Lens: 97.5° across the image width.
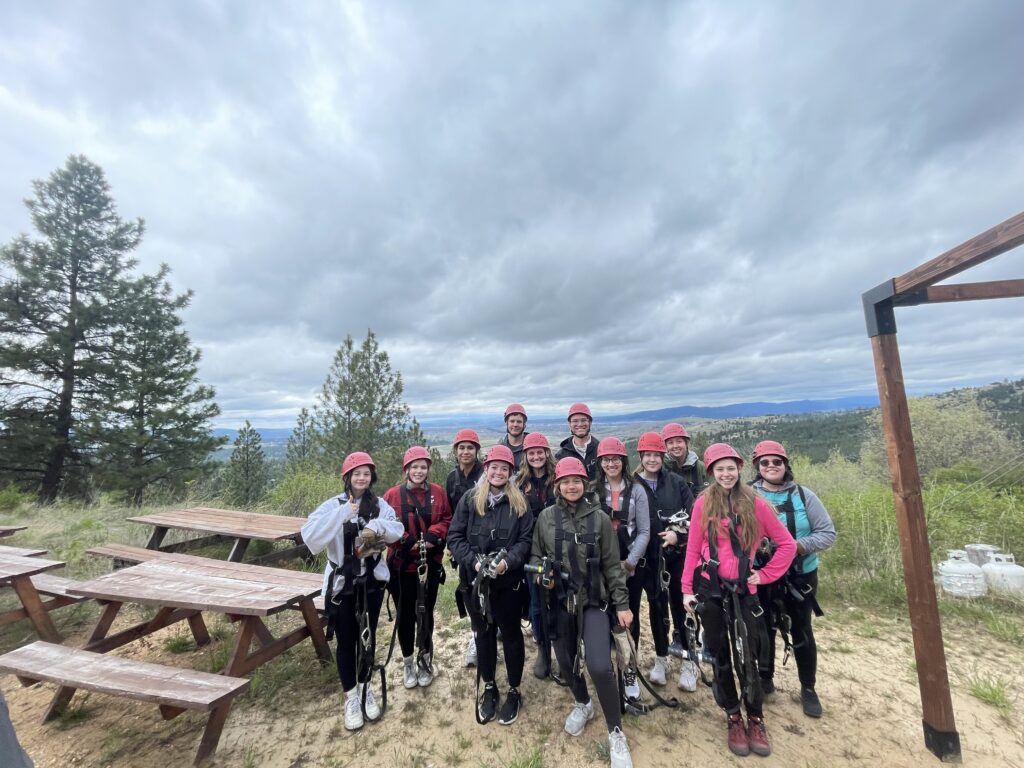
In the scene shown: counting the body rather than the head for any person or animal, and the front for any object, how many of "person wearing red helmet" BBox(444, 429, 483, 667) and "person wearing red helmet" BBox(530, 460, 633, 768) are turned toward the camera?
2

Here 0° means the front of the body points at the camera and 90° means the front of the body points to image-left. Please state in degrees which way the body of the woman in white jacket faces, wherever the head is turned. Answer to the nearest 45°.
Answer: approximately 0°

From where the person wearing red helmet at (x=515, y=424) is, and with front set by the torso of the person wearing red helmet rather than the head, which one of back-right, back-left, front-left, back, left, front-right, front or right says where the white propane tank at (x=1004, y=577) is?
left

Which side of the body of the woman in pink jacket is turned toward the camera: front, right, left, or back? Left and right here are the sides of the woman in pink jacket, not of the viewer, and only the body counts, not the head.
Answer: front

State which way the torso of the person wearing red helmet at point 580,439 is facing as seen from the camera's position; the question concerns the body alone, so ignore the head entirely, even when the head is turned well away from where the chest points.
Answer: toward the camera

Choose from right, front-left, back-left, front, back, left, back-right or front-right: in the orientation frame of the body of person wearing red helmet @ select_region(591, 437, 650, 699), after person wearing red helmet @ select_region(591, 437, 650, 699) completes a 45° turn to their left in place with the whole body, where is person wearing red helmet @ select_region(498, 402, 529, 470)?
back

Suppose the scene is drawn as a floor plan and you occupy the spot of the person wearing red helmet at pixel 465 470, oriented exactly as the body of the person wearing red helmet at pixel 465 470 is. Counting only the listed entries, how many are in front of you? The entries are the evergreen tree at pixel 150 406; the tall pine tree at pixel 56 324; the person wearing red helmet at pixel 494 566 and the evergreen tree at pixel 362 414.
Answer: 1

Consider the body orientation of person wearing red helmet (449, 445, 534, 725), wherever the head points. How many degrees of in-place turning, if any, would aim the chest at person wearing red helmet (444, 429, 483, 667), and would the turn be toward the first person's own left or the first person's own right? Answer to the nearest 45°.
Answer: approximately 180°

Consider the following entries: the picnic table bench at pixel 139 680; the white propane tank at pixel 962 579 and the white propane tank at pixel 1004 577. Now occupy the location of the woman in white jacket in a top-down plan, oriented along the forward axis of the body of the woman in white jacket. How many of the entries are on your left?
2

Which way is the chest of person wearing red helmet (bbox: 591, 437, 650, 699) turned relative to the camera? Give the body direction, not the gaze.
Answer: toward the camera

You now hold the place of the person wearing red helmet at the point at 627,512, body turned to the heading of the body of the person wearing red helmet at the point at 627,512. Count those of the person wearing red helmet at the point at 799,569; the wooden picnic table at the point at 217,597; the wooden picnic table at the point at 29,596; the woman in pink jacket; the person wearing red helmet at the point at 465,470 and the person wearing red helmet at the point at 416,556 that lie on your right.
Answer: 4
